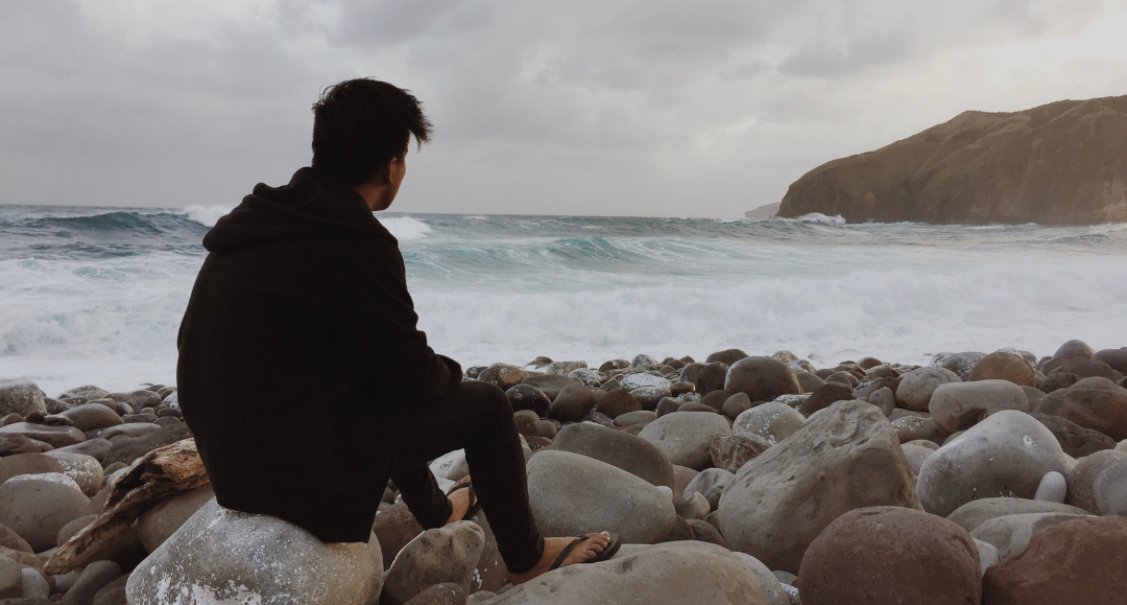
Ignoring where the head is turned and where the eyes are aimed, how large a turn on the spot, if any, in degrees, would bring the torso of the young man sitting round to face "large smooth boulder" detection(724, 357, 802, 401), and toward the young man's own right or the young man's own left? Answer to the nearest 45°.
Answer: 0° — they already face it

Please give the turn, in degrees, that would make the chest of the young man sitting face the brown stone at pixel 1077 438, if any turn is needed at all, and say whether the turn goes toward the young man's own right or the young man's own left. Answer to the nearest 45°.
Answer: approximately 45° to the young man's own right

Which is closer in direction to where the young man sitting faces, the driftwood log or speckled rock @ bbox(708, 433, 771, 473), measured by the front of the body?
the speckled rock

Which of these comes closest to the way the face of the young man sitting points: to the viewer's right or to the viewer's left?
to the viewer's right

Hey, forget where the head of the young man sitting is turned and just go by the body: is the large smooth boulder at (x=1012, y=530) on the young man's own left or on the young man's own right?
on the young man's own right

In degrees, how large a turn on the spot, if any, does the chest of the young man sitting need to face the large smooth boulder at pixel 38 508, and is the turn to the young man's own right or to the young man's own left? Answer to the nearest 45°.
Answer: approximately 90° to the young man's own left

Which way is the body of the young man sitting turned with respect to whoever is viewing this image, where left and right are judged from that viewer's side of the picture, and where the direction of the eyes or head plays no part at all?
facing away from the viewer and to the right of the viewer

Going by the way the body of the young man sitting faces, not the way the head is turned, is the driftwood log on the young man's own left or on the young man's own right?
on the young man's own left

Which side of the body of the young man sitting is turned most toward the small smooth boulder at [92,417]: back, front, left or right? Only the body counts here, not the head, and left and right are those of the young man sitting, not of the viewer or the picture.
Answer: left

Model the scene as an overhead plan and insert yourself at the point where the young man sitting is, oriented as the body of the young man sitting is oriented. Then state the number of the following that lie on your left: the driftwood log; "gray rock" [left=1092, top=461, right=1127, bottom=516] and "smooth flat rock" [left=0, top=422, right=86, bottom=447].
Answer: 2

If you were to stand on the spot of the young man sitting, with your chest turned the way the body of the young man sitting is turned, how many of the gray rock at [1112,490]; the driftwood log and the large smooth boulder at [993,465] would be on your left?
1
